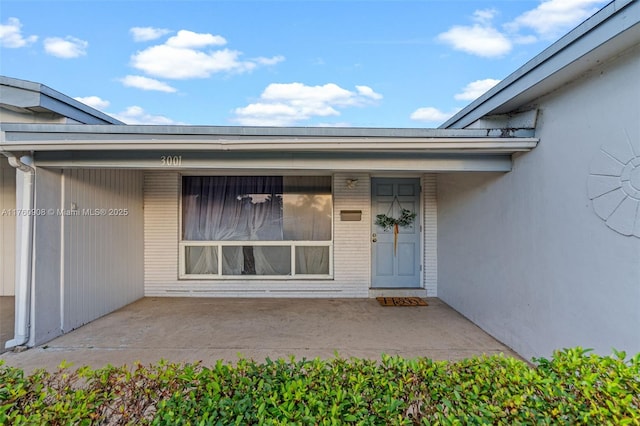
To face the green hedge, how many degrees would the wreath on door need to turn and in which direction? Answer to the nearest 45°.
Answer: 0° — it already faces it

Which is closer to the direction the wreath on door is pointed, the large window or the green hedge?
the green hedge

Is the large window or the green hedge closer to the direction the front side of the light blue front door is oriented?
the green hedge

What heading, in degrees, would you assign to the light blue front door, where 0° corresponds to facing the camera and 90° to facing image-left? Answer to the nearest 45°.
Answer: approximately 0°

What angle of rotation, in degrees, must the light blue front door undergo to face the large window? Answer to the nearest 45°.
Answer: approximately 90° to its right

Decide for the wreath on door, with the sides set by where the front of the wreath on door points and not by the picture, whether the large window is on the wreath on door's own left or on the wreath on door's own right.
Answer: on the wreath on door's own right

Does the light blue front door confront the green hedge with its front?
yes
